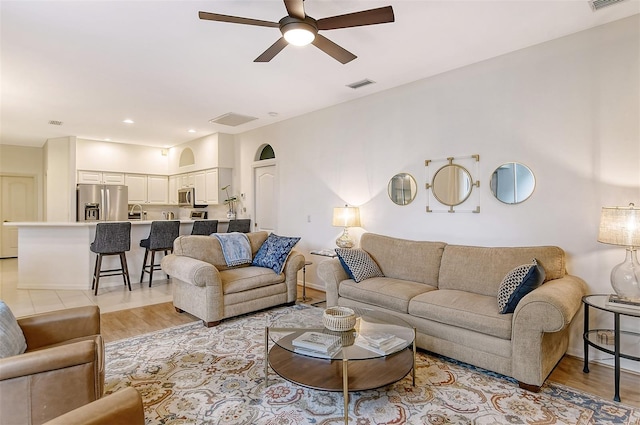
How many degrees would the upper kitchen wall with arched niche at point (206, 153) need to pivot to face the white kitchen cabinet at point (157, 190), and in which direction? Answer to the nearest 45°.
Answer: approximately 90° to its right

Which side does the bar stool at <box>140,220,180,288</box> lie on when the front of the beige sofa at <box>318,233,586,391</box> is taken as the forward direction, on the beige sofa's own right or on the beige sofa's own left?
on the beige sofa's own right

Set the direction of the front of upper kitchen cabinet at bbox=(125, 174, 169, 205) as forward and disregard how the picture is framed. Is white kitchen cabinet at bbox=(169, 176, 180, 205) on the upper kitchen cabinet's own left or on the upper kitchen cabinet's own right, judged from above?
on the upper kitchen cabinet's own left

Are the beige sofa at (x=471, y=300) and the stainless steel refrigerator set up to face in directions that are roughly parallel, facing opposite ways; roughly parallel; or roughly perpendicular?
roughly perpendicular

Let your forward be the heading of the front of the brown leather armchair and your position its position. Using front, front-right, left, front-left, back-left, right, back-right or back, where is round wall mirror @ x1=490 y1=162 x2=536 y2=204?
front

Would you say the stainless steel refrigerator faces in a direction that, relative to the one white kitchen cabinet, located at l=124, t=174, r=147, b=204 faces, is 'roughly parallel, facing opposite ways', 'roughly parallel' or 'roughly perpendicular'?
roughly parallel

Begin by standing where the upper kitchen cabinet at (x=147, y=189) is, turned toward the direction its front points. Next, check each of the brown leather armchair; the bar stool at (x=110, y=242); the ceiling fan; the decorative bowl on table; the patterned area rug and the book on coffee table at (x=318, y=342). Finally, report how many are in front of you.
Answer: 6

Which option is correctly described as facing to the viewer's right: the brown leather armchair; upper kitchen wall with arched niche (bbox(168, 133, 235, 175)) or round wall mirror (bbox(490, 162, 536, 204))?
the brown leather armchair

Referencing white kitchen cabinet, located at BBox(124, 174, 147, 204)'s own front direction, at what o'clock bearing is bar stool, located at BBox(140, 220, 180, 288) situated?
The bar stool is roughly at 12 o'clock from the white kitchen cabinet.

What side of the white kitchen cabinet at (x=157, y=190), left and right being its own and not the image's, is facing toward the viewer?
front

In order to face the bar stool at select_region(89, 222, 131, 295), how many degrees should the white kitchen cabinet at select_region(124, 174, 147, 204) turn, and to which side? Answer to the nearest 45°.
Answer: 0° — it already faces it

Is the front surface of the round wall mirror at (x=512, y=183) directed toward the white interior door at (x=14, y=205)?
no

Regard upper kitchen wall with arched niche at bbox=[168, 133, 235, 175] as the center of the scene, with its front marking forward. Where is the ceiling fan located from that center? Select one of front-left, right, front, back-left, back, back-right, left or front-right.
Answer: front-left

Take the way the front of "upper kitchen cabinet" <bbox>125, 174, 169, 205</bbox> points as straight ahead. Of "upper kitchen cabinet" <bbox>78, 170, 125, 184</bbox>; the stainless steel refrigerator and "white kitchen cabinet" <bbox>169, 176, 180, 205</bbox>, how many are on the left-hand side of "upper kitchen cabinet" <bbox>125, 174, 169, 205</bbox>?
1

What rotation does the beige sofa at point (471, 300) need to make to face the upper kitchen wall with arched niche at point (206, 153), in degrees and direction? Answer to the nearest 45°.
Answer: approximately 90° to its right

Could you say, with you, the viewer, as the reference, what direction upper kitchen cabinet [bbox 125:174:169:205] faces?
facing the viewer

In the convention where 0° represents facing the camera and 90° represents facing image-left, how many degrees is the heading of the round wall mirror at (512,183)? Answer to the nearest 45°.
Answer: approximately 0°
